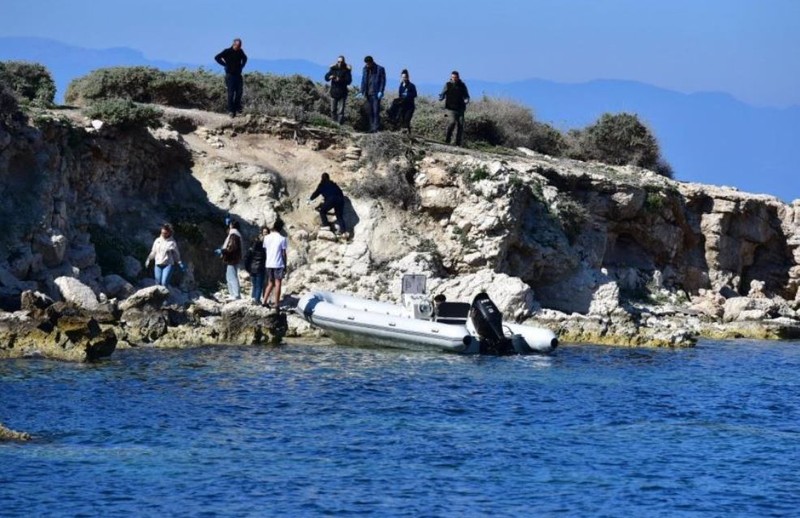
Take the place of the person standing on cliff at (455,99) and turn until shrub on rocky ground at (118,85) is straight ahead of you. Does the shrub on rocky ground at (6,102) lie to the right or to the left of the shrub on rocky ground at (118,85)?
left

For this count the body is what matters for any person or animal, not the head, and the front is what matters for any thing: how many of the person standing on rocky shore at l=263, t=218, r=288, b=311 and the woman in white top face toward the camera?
1

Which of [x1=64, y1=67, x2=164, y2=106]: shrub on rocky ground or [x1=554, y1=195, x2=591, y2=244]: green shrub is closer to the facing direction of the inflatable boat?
the shrub on rocky ground

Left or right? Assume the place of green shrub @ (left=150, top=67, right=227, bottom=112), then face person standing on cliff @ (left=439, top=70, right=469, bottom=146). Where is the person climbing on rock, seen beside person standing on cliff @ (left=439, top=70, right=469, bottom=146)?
right

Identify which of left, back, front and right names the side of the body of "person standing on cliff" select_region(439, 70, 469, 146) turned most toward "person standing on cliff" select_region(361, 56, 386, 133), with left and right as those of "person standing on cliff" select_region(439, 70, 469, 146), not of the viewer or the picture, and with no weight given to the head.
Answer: right

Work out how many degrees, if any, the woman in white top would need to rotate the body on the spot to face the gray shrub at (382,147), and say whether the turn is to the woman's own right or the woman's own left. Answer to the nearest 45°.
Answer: approximately 135° to the woman's own left

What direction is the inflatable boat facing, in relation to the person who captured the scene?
facing away from the viewer and to the left of the viewer
